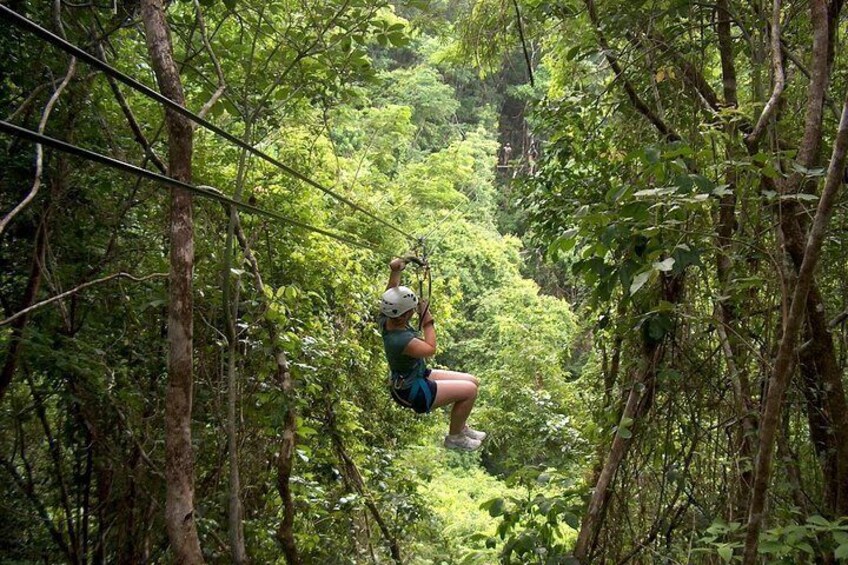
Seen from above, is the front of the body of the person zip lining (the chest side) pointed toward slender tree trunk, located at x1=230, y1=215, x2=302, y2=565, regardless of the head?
no

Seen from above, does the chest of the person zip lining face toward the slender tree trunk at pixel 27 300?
no

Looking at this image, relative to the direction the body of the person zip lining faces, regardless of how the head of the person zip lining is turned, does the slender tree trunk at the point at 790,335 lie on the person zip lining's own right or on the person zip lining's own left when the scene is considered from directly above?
on the person zip lining's own right

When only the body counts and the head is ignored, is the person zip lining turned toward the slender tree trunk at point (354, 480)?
no

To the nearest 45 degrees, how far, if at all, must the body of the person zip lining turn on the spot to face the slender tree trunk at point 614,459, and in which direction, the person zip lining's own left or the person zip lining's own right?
approximately 45° to the person zip lining's own right

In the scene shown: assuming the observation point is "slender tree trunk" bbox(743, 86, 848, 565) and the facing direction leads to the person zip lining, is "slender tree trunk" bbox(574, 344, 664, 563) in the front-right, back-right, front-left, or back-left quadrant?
front-right

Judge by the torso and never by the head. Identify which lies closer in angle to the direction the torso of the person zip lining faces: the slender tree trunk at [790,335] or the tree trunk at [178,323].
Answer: the slender tree trunk

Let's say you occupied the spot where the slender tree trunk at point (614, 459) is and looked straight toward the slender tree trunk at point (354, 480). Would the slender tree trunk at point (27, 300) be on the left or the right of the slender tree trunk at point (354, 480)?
left

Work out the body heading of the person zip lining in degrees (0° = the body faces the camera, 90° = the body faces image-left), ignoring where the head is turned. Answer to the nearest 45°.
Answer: approximately 270°

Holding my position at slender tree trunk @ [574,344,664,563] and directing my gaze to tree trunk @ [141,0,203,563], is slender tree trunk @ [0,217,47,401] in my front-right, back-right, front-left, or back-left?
front-right

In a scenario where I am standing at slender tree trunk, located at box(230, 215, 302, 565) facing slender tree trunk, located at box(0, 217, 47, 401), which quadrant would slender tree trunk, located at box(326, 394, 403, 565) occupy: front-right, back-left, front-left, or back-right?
back-right
